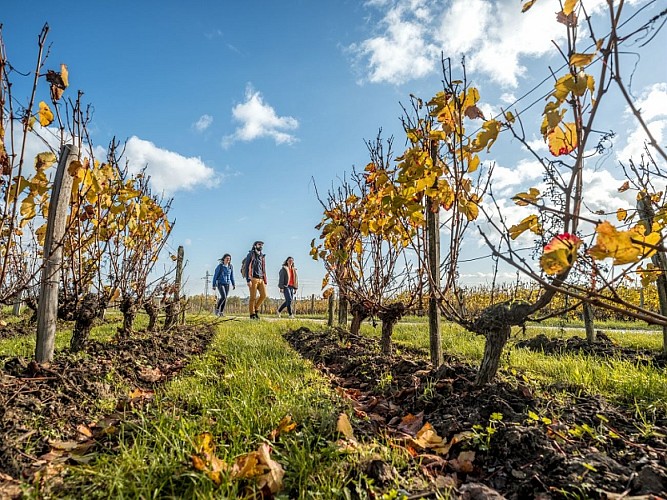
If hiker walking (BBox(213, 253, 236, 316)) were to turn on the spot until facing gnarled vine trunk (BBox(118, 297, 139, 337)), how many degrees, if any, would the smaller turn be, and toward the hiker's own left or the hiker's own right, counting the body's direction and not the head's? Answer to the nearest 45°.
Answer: approximately 45° to the hiker's own right

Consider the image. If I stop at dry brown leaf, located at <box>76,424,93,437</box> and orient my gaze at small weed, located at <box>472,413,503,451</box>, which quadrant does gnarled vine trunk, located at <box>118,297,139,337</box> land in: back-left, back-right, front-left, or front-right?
back-left

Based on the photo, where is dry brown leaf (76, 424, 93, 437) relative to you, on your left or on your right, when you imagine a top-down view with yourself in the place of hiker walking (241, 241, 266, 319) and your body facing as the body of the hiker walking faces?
on your right

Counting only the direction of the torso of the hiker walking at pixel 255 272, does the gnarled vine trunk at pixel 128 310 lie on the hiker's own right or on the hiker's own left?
on the hiker's own right

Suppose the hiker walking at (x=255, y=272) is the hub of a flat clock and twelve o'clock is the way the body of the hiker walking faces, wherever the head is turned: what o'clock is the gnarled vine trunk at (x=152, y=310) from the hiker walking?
The gnarled vine trunk is roughly at 2 o'clock from the hiker walking.

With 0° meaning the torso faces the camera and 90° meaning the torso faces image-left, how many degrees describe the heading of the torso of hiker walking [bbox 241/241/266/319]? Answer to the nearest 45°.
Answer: approximately 315°

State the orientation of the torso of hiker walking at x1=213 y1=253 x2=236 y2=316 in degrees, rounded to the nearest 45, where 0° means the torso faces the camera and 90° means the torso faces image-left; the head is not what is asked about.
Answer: approximately 315°
